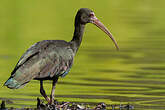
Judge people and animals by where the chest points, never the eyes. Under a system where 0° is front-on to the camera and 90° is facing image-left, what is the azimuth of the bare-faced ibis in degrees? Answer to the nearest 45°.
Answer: approximately 270°
